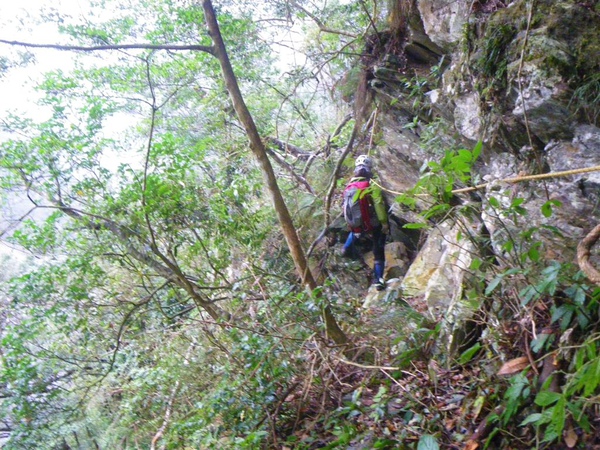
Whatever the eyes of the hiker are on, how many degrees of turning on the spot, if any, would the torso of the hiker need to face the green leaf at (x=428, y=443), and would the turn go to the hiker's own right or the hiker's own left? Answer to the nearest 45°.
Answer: approximately 135° to the hiker's own right

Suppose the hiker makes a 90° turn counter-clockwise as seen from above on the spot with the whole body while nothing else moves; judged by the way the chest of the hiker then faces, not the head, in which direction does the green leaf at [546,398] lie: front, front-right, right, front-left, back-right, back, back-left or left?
back-left

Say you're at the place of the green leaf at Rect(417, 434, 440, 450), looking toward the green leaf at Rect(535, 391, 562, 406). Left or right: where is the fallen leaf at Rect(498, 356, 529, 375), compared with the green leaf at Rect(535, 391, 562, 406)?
left

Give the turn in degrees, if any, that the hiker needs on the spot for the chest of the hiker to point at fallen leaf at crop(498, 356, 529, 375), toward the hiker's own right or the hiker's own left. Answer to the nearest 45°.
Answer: approximately 135° to the hiker's own right

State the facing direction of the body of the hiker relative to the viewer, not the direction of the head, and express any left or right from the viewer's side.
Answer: facing away from the viewer and to the right of the viewer
